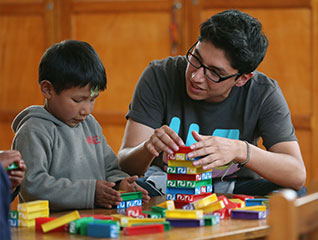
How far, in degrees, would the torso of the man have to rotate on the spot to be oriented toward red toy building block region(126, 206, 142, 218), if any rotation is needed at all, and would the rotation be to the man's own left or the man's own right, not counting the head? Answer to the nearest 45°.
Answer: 0° — they already face it

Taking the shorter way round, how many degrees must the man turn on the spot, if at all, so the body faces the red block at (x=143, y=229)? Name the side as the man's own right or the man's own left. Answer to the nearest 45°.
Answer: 0° — they already face it

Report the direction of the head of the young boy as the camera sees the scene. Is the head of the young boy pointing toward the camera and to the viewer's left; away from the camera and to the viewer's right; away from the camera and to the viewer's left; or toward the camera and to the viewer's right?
toward the camera and to the viewer's right

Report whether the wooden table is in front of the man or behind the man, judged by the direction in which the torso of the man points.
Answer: in front

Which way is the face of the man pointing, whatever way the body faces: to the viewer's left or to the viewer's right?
to the viewer's left

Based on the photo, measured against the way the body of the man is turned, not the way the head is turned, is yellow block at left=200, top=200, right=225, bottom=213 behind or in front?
in front

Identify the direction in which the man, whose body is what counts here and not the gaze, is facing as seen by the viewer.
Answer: toward the camera

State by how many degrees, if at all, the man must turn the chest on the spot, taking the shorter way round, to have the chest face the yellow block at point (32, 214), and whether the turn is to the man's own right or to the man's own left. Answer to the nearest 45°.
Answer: approximately 45° to the man's own right

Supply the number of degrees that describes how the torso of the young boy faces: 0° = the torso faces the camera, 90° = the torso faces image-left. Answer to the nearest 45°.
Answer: approximately 315°

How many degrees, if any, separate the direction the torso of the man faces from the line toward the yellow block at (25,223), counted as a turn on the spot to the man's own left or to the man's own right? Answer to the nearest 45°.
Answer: approximately 45° to the man's own right

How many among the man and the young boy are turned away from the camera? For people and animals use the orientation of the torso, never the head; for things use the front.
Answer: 0

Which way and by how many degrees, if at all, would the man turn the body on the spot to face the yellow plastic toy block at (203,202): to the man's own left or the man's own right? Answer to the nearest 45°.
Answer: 0° — they already face it

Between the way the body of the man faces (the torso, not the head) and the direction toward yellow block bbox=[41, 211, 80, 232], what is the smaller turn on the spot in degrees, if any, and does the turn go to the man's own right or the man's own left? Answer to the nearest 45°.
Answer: approximately 45° to the man's own right

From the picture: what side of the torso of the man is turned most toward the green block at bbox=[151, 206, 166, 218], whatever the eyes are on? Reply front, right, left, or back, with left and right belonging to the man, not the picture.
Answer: front
